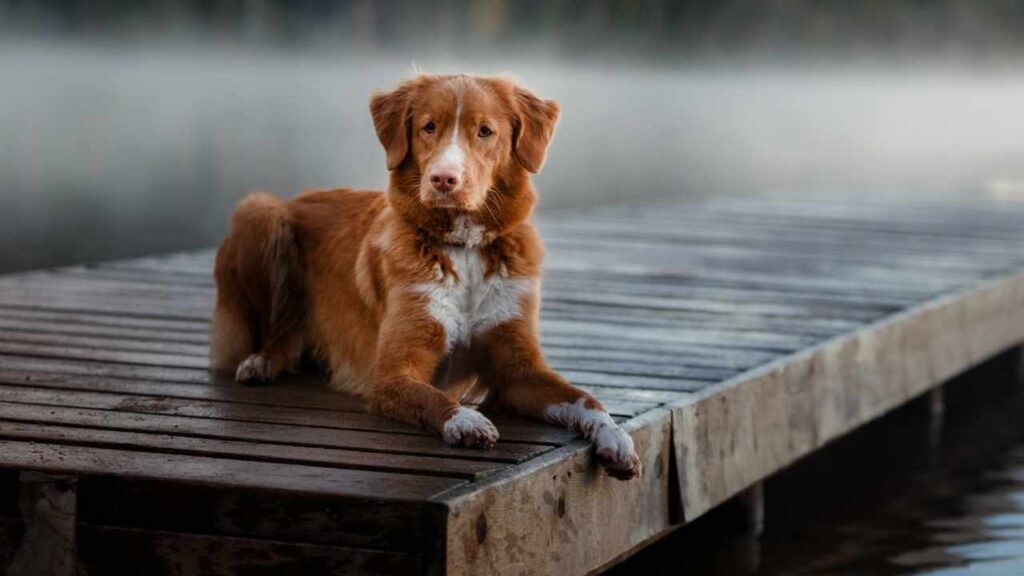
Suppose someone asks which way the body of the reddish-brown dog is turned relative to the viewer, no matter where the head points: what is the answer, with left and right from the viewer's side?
facing the viewer and to the right of the viewer
